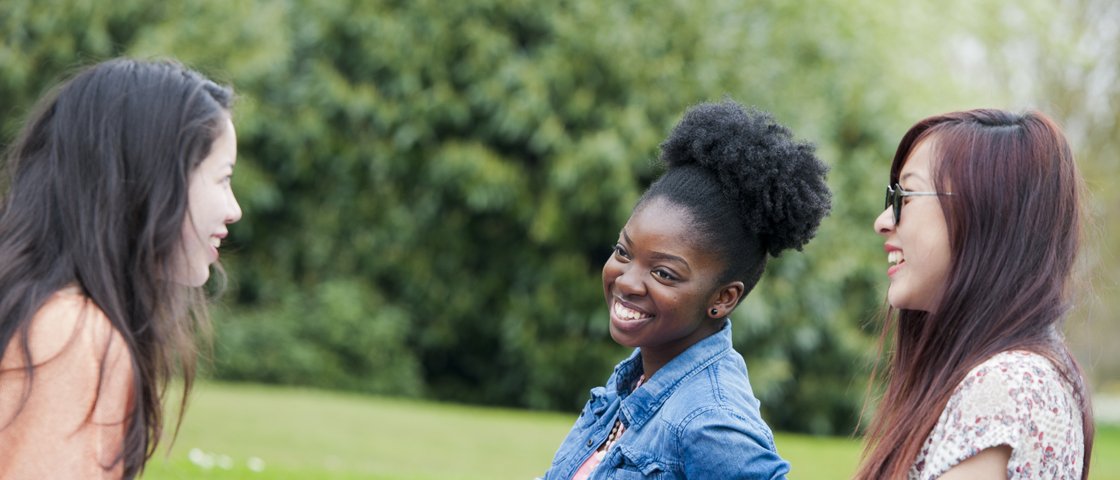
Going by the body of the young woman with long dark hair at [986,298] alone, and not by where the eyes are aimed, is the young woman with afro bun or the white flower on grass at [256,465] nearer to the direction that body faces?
the young woman with afro bun

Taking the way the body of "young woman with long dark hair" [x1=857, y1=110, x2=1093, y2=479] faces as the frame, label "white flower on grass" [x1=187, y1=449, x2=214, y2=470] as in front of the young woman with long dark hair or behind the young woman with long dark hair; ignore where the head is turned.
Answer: in front

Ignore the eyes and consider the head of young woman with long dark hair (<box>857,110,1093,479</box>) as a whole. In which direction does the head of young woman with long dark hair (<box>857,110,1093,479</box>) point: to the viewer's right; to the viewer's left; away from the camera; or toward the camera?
to the viewer's left

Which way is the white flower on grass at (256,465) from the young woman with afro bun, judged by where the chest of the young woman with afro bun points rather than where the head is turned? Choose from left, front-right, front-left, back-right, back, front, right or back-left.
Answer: right

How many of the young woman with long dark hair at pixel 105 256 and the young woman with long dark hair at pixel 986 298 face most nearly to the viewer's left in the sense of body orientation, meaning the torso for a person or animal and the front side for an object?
1

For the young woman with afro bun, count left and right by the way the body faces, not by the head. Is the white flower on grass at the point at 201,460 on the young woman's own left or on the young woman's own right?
on the young woman's own right

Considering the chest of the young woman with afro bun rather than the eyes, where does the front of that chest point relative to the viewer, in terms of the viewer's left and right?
facing the viewer and to the left of the viewer

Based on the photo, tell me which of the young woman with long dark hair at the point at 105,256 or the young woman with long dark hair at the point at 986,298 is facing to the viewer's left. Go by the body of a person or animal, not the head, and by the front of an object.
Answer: the young woman with long dark hair at the point at 986,298

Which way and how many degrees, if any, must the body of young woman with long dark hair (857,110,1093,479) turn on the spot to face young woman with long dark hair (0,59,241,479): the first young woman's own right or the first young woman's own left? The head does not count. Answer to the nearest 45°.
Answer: approximately 45° to the first young woman's own left

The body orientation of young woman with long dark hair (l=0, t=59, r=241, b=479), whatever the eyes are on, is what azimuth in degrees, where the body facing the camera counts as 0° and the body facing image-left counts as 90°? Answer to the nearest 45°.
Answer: approximately 270°

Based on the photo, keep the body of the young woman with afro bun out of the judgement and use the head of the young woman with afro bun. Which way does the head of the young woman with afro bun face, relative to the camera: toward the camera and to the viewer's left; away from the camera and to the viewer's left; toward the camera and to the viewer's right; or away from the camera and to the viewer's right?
toward the camera and to the viewer's left

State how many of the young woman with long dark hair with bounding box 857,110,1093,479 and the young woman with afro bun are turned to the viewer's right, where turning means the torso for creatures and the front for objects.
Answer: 0

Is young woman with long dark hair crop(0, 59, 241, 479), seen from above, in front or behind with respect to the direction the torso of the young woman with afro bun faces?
in front

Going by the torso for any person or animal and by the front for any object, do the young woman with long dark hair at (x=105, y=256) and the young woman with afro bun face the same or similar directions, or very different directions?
very different directions

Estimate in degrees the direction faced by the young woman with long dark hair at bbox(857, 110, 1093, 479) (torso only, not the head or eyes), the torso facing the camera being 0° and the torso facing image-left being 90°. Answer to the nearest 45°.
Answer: approximately 90°
